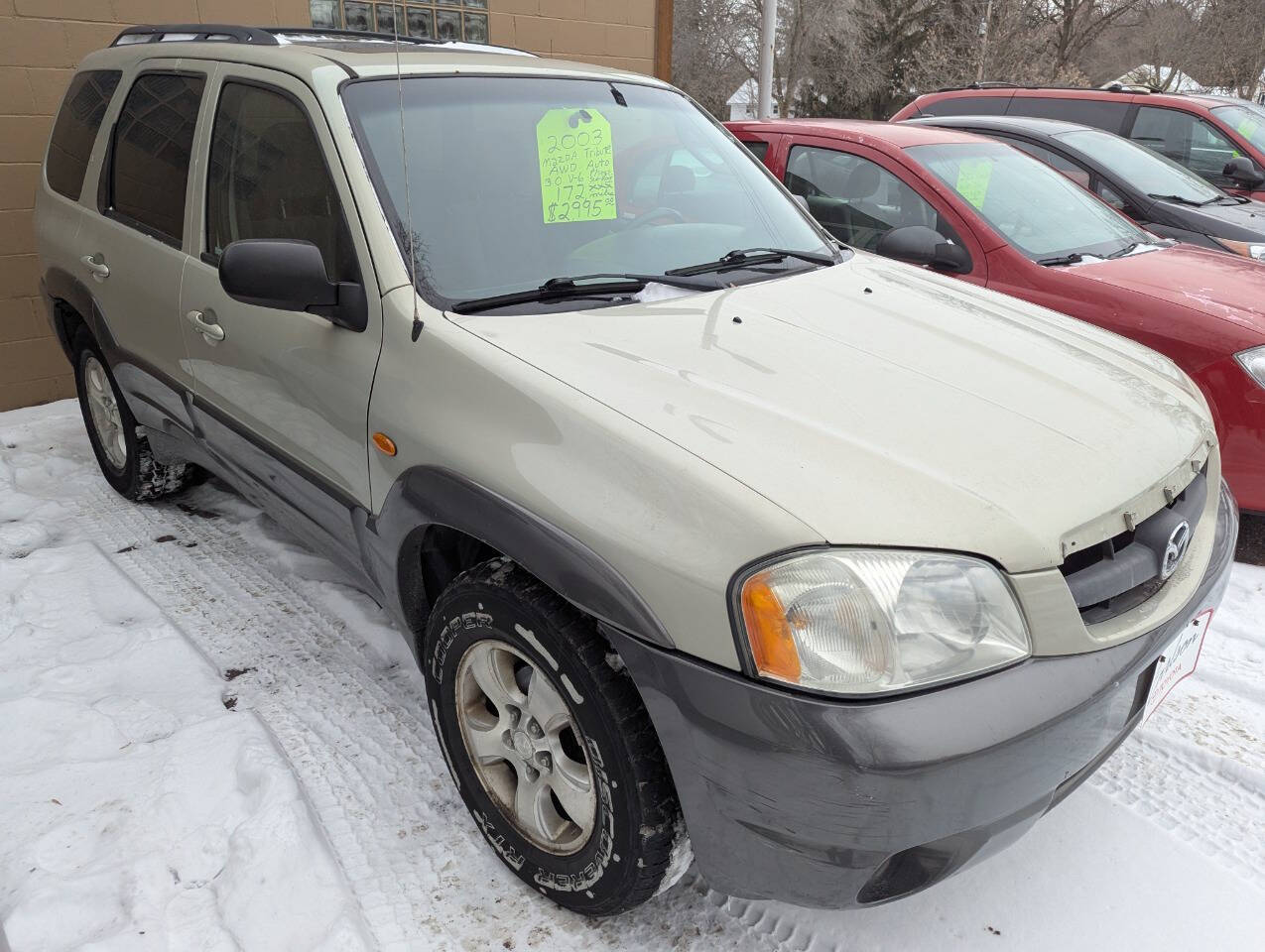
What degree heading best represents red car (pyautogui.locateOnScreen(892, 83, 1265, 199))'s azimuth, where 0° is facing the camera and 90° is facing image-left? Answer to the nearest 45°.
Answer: approximately 315°

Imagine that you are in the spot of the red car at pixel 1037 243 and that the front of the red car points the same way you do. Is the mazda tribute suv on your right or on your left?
on your right

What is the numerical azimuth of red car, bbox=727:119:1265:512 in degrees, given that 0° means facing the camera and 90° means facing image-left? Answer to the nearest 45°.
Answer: approximately 315°

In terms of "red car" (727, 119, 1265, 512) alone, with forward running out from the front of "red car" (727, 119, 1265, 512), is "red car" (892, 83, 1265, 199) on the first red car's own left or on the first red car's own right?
on the first red car's own left

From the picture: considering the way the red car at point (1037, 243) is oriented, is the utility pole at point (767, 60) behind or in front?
behind

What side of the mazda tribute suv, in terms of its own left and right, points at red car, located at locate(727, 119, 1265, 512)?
left

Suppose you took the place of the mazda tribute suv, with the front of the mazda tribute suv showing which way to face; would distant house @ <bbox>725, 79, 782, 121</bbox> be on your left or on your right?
on your left
